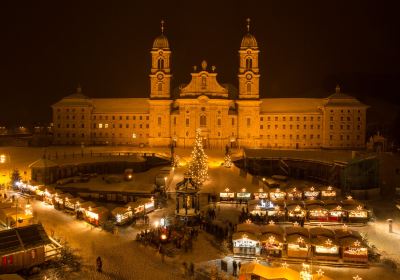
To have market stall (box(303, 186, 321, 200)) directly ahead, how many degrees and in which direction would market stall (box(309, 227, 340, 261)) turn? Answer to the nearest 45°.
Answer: approximately 180°

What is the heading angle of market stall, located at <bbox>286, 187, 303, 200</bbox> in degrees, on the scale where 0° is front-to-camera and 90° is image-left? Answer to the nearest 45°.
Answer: approximately 0°

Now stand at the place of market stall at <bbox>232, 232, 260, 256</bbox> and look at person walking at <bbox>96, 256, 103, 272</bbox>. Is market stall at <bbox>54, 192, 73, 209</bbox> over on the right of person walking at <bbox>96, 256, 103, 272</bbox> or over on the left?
right

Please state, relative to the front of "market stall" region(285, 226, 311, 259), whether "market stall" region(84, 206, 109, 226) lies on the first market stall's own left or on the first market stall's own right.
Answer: on the first market stall's own right

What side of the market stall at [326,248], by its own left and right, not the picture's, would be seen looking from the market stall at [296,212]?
back

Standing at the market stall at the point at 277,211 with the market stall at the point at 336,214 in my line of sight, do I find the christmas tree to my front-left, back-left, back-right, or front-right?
back-left

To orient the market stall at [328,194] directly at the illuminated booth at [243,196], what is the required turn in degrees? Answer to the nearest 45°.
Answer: approximately 45° to its right
